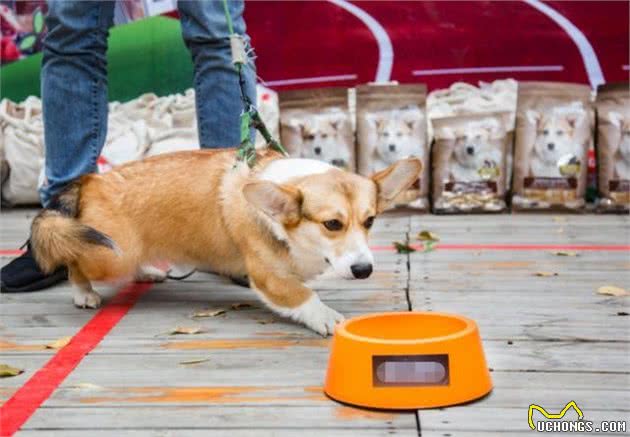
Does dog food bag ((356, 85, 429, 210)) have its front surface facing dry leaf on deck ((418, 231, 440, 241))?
yes

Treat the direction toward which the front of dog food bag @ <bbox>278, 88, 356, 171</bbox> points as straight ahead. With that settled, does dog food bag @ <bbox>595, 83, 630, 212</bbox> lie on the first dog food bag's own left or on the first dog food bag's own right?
on the first dog food bag's own left

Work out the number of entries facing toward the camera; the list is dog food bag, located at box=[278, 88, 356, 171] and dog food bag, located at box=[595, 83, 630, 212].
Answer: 2

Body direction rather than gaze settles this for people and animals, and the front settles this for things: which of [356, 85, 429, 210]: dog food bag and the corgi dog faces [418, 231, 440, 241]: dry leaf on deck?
the dog food bag

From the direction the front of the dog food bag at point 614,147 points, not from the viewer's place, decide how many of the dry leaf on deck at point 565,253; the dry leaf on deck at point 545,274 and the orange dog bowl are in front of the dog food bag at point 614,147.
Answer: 3

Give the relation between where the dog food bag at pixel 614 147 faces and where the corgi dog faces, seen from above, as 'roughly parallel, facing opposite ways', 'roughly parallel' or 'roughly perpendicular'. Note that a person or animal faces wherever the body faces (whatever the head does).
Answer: roughly perpendicular

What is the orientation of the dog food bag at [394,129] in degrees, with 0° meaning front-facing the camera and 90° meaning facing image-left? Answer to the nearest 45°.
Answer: approximately 0°

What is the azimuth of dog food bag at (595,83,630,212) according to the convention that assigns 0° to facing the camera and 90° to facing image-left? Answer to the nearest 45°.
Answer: approximately 0°

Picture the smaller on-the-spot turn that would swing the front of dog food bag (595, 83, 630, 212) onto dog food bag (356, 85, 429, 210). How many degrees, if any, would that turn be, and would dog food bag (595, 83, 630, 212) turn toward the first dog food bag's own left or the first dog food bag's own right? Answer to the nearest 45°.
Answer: approximately 90° to the first dog food bag's own right

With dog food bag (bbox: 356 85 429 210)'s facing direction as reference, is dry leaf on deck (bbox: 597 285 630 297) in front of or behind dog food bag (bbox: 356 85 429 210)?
in front
